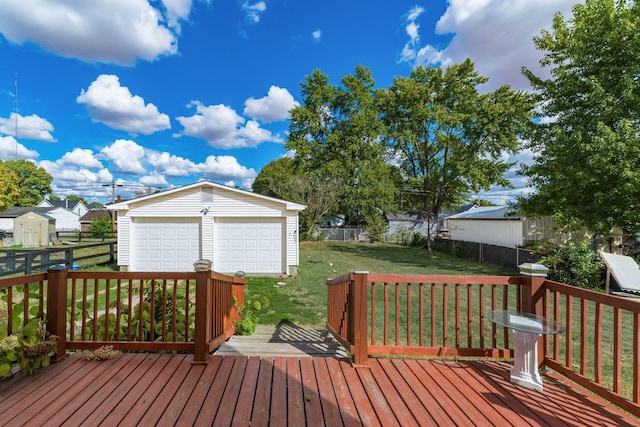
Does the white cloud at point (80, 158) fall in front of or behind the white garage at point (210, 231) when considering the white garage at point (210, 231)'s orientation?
behind

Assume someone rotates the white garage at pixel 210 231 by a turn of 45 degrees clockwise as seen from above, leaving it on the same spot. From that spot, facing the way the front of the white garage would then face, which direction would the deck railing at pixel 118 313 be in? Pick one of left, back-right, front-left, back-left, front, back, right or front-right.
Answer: front-left

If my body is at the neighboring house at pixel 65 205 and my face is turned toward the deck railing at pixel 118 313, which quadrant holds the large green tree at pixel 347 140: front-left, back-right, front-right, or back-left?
front-left

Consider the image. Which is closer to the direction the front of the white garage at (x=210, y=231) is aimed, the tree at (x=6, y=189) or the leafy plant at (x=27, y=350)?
the leafy plant

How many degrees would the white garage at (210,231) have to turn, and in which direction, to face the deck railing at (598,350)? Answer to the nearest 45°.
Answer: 0° — it already faces it

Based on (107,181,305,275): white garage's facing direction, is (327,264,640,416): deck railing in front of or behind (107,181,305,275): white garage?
in front

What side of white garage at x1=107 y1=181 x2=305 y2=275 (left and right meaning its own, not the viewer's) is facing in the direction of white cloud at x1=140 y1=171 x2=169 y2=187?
back

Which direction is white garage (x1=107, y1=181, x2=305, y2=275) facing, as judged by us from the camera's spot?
facing the viewer

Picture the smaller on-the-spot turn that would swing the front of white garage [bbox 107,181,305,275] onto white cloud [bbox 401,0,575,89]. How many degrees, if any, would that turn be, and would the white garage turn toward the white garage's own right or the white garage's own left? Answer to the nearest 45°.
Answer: approximately 90° to the white garage's own left

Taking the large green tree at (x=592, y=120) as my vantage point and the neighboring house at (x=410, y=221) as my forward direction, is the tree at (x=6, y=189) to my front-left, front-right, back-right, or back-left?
front-left

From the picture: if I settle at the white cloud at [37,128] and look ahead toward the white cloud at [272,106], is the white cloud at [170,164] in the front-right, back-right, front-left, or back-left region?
front-left

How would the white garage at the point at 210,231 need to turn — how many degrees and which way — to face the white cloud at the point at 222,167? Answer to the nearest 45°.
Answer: approximately 180°

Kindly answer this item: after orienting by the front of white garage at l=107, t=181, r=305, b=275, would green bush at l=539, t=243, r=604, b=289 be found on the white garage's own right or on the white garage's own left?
on the white garage's own left
